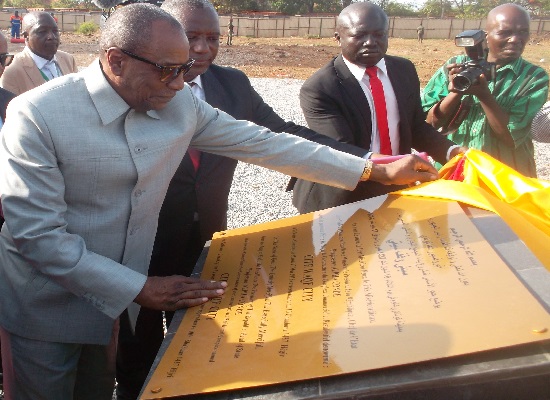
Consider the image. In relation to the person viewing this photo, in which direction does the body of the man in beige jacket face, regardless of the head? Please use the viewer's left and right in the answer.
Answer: facing the viewer and to the right of the viewer

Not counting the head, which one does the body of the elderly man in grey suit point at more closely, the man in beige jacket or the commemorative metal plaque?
the commemorative metal plaque

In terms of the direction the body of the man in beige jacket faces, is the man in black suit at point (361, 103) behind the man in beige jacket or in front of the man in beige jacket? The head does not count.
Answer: in front

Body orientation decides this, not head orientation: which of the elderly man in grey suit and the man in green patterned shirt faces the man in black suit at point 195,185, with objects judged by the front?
the man in green patterned shirt

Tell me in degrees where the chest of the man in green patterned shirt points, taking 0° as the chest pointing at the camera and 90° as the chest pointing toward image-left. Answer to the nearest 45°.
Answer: approximately 45°

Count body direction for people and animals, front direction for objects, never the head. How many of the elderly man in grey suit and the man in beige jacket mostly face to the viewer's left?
0

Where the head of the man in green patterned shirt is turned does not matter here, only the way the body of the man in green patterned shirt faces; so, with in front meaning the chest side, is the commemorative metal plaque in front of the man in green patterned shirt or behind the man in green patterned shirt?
in front

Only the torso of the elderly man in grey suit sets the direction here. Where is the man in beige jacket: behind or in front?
behind

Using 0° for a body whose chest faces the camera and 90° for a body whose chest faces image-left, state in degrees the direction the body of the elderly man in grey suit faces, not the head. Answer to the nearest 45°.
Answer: approximately 315°

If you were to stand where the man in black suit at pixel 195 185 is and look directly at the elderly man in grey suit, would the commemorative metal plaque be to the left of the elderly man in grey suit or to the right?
left
